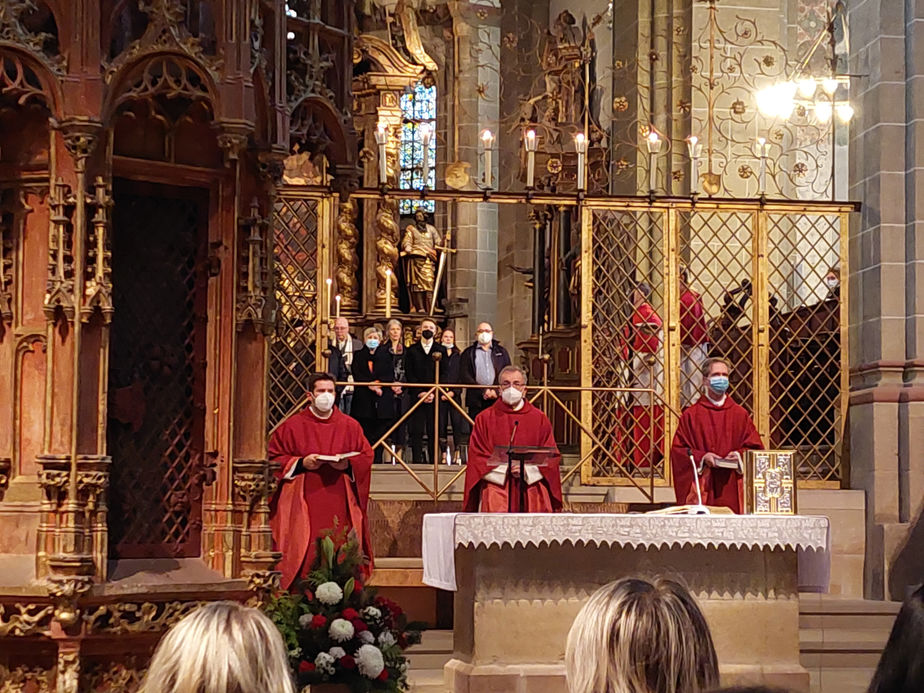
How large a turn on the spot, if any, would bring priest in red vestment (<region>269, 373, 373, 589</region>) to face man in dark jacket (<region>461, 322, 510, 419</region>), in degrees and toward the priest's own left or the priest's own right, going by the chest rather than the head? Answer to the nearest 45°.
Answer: approximately 180°

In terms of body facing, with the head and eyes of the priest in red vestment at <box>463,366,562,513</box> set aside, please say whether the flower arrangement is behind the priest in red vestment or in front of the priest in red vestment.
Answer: in front

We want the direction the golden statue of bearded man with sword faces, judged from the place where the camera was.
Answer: facing the viewer

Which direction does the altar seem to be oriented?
toward the camera

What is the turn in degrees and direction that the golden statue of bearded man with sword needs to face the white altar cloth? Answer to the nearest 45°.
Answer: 0° — it already faces it

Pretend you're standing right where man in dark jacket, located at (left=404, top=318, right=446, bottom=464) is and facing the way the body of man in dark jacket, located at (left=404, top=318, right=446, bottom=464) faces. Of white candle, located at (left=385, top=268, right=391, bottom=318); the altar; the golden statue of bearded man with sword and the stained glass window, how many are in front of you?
1

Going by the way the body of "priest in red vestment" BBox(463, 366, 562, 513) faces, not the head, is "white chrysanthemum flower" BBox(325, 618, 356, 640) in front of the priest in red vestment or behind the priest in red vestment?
in front

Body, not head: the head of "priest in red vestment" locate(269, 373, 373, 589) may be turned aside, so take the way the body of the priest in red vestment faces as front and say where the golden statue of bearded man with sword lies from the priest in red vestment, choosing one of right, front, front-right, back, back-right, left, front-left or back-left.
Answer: back

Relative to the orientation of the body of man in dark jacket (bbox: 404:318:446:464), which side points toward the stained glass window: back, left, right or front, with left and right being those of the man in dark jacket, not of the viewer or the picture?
back

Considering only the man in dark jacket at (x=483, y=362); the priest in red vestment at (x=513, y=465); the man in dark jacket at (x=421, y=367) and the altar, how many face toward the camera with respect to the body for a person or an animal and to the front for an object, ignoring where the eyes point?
4

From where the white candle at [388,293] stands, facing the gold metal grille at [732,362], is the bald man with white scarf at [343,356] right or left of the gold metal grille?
right

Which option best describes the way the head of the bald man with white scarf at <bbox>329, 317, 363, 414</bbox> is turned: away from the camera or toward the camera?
toward the camera

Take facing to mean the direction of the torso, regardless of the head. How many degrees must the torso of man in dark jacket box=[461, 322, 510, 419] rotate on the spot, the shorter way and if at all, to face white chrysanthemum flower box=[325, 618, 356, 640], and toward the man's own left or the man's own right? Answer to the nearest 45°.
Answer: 0° — they already face it

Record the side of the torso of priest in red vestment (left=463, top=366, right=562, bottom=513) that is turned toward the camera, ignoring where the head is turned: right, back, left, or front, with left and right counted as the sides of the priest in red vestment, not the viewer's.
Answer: front

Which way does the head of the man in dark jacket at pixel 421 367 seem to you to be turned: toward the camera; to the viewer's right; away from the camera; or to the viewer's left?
toward the camera

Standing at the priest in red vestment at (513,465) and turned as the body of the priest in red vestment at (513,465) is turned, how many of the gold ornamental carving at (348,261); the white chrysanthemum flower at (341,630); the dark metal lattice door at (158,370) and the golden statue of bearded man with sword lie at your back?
2

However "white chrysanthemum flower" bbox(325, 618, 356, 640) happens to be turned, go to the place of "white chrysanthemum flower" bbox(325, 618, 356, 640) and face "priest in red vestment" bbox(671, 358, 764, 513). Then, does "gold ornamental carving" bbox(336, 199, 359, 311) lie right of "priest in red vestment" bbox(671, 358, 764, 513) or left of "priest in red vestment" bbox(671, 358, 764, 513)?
left
